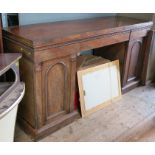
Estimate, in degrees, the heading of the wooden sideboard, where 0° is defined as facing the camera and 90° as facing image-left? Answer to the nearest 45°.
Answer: approximately 315°
